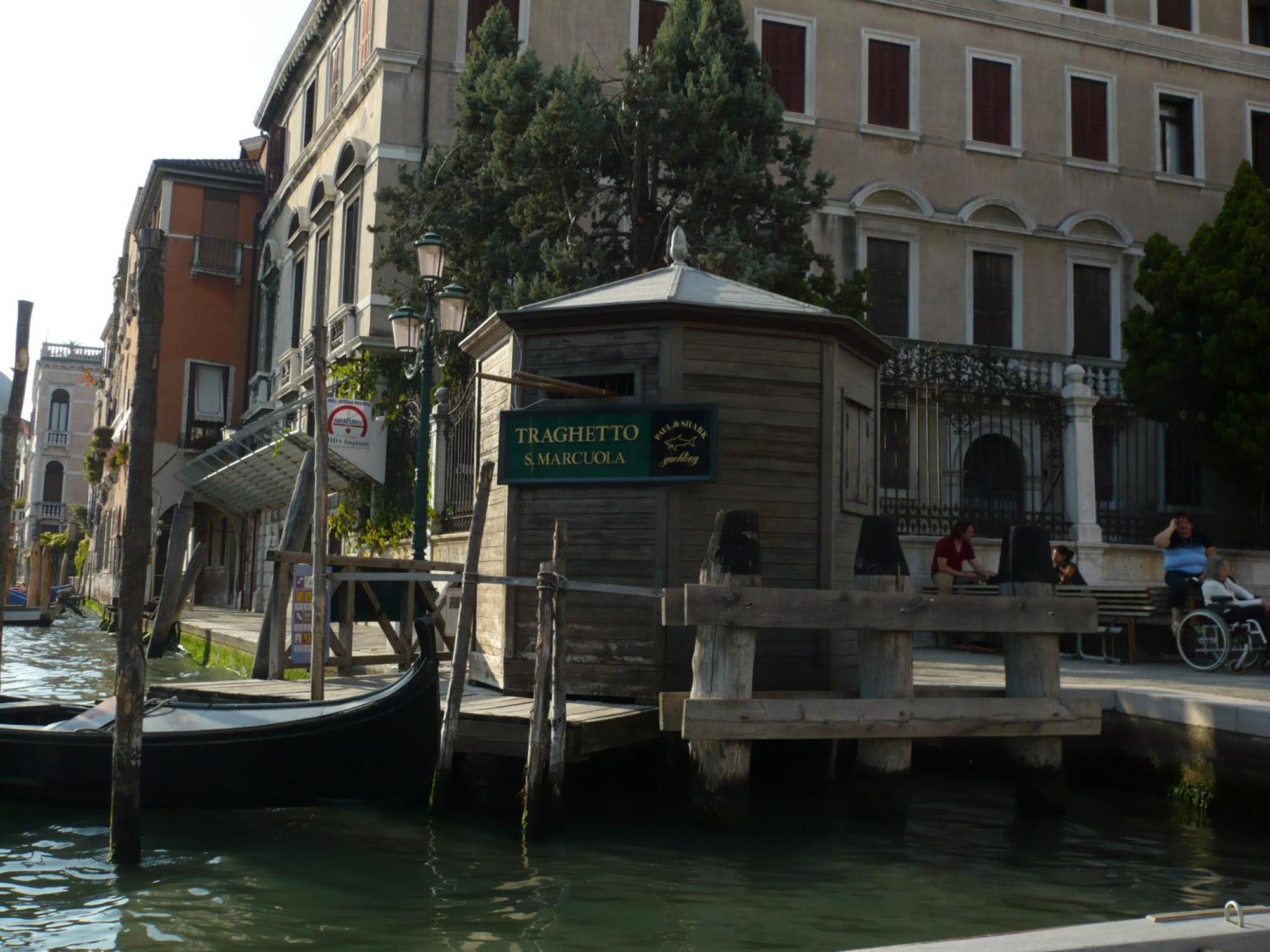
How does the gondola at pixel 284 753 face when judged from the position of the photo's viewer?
facing to the right of the viewer

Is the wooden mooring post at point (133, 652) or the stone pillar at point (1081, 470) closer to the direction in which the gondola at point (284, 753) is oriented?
the stone pillar

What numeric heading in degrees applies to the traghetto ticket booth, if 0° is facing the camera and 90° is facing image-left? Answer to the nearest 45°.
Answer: approximately 0°

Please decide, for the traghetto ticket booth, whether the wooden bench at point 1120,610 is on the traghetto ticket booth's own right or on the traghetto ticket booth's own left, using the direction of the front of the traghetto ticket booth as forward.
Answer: on the traghetto ticket booth's own left

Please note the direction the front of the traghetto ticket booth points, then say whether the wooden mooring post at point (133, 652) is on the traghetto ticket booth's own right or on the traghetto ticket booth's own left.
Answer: on the traghetto ticket booth's own right

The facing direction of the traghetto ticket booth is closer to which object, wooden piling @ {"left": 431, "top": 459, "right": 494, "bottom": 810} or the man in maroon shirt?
the wooden piling
